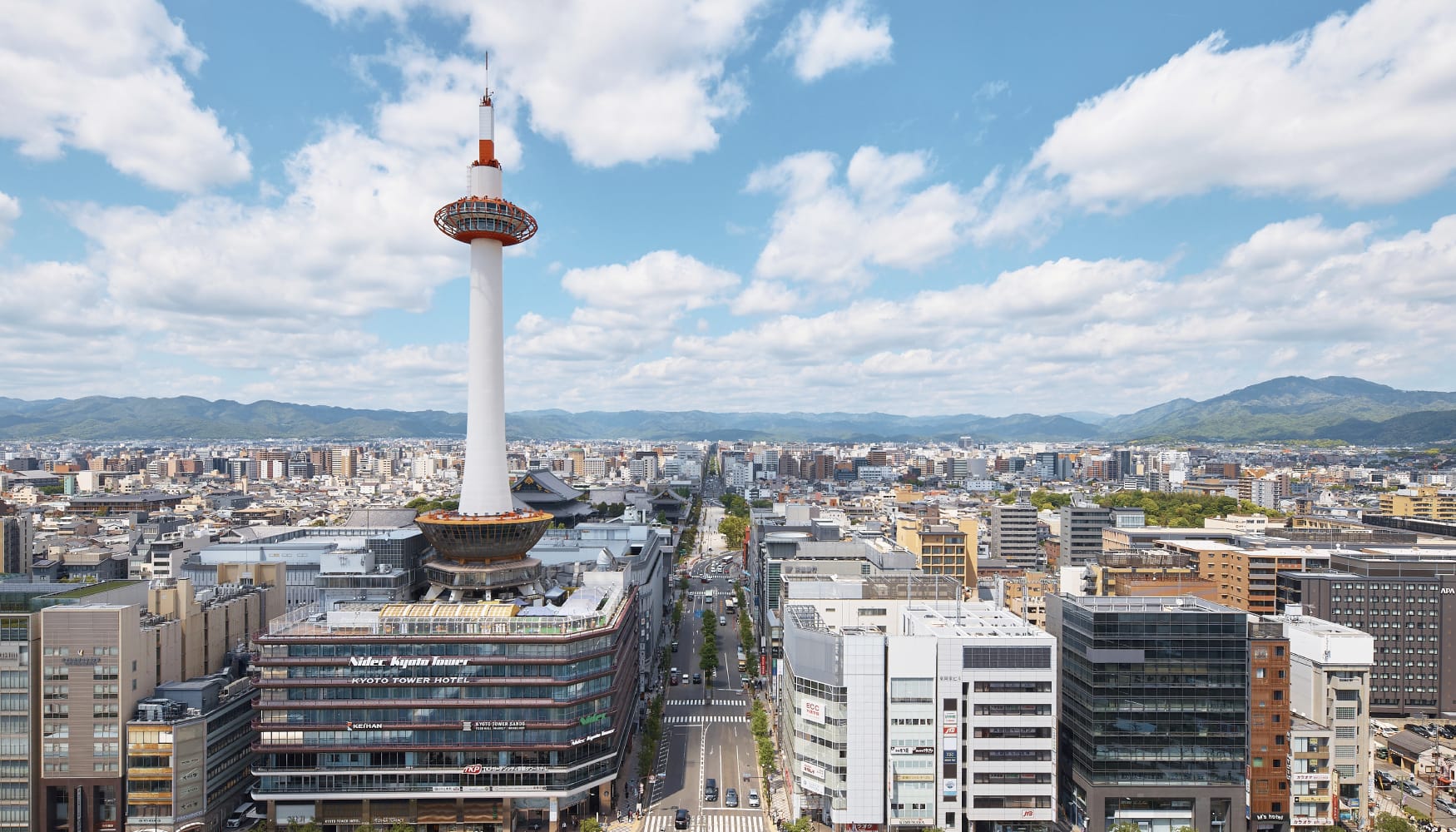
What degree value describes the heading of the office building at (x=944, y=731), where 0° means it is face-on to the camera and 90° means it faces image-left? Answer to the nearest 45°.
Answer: approximately 0°

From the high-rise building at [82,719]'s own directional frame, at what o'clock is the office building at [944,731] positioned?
The office building is roughly at 10 o'clock from the high-rise building.

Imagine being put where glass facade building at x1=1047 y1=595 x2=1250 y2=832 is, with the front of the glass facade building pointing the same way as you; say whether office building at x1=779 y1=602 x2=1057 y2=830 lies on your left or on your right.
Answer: on your right

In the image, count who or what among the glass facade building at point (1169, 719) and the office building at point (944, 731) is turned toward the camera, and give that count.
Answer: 2

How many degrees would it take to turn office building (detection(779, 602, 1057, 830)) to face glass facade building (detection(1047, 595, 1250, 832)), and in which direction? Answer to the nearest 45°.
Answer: approximately 90° to its left

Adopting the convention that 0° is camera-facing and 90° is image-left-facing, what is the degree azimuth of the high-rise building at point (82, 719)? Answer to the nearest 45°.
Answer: approximately 0°

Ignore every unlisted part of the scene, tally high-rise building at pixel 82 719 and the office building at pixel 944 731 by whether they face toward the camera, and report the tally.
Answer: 2

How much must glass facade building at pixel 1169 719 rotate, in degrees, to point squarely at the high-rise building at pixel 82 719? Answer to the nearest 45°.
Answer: approximately 45° to its right
